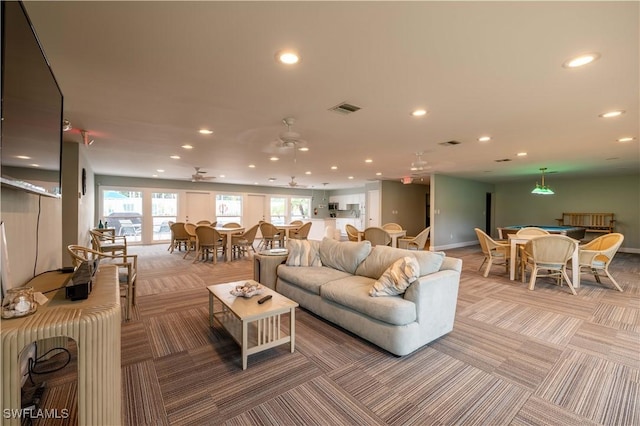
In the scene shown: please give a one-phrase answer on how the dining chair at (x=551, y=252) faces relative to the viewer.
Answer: facing away from the viewer

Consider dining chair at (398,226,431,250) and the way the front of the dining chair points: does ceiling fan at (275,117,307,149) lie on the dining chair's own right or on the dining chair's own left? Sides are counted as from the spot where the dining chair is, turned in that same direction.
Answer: on the dining chair's own left

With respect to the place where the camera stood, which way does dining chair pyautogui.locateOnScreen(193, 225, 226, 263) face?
facing away from the viewer and to the right of the viewer

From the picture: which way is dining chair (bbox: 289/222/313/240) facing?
to the viewer's left

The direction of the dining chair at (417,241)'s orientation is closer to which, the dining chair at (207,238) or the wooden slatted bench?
the dining chair

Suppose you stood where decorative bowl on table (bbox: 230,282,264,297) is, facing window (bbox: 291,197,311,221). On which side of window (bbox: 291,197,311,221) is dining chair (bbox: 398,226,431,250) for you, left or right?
right

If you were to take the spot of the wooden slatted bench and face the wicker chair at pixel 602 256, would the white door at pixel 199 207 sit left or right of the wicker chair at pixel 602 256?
right

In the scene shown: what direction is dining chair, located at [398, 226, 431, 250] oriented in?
to the viewer's left

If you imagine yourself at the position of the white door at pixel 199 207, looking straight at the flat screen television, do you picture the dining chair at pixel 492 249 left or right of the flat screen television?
left

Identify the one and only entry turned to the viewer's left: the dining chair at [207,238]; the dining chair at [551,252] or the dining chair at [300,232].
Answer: the dining chair at [300,232]

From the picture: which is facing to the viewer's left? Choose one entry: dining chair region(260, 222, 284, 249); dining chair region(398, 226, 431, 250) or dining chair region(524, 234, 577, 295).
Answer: dining chair region(398, 226, 431, 250)

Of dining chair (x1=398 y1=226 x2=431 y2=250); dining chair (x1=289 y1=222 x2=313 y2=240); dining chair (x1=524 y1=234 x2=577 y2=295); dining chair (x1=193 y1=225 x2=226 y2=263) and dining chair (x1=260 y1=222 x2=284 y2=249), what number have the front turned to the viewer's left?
2

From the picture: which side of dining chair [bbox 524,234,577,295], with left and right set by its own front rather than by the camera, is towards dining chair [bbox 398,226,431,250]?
left

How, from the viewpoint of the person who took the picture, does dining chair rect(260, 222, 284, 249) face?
facing away from the viewer and to the right of the viewer

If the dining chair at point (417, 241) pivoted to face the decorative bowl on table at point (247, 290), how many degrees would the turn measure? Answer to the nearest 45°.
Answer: approximately 90° to its left

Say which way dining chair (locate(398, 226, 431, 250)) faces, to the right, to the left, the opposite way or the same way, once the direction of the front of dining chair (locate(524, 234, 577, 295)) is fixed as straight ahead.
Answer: to the left

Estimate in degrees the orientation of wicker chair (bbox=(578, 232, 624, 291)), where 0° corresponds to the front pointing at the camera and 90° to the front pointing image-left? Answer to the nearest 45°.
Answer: approximately 90°
